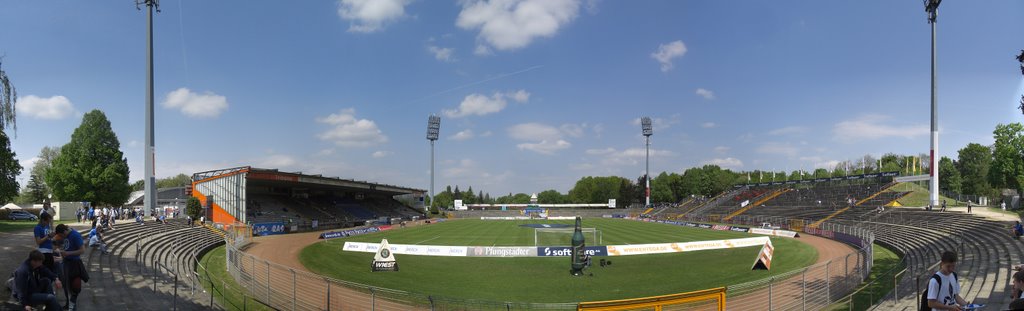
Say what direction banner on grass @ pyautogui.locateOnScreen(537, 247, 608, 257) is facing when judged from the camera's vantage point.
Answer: facing the viewer

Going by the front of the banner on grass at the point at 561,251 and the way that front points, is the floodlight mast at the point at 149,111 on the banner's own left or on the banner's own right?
on the banner's own right

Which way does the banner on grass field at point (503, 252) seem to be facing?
toward the camera

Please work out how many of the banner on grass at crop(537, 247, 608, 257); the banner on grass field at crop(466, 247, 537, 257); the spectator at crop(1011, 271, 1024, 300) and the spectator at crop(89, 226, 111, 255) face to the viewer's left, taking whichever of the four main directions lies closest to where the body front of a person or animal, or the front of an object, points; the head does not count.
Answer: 1

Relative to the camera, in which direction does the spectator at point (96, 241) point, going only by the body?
to the viewer's right

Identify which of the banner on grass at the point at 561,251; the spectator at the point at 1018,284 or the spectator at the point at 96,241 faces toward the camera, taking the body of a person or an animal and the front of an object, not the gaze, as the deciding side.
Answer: the banner on grass

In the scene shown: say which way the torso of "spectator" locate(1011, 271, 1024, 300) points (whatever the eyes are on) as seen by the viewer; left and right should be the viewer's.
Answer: facing to the left of the viewer

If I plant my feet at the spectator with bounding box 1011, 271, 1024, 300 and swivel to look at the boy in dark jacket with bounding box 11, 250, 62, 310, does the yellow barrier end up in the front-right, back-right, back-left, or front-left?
front-right
